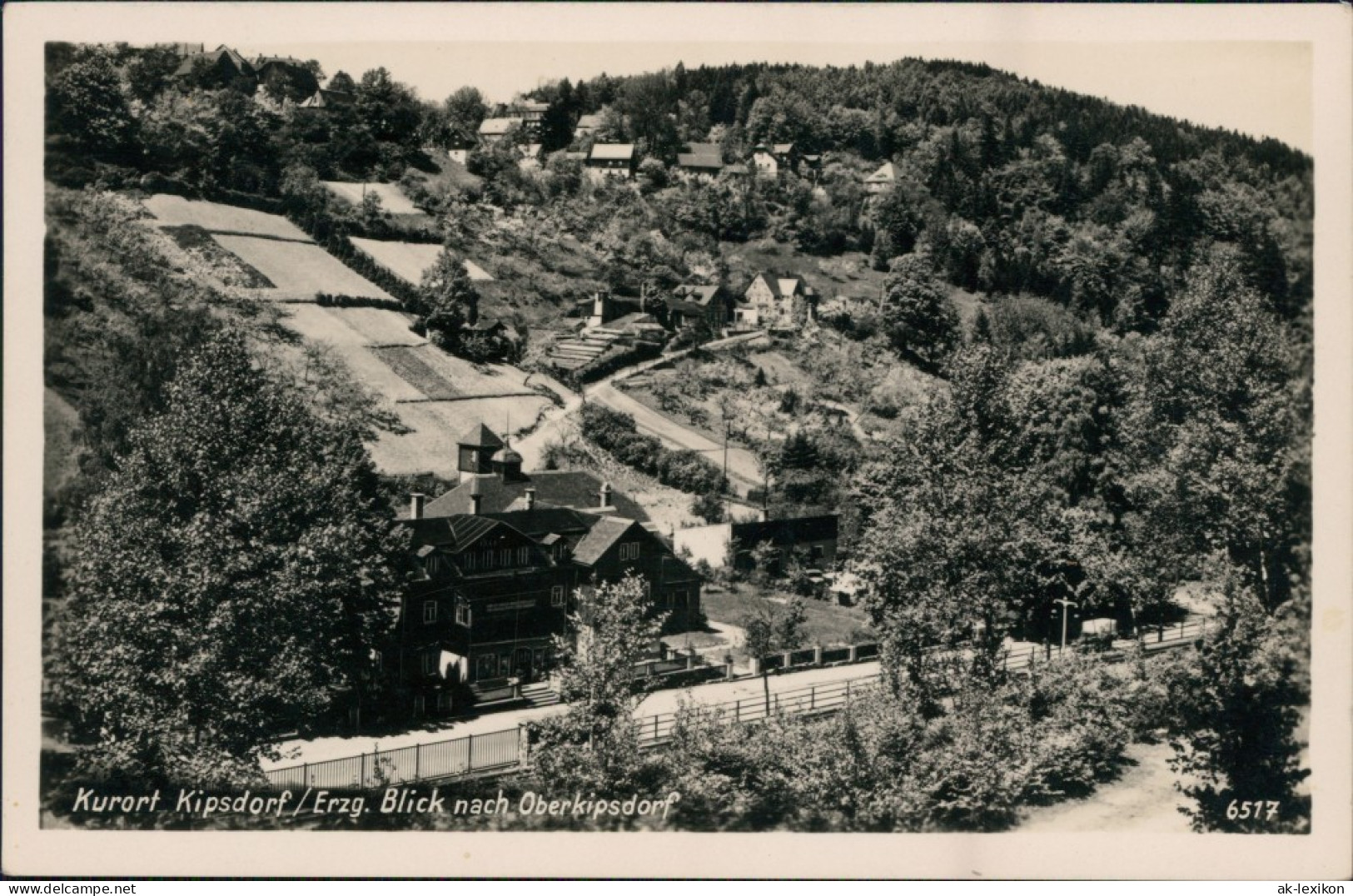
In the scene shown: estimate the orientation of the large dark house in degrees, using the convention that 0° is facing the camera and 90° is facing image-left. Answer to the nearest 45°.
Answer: approximately 315°
